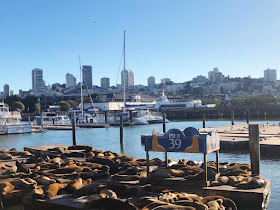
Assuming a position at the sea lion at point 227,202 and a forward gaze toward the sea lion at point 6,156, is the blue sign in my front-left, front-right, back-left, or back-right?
front-right

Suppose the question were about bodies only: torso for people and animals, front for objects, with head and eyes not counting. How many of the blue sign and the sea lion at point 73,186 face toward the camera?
1

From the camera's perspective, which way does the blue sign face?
toward the camera

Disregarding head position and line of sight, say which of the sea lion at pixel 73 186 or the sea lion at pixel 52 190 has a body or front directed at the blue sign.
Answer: the sea lion at pixel 73 186

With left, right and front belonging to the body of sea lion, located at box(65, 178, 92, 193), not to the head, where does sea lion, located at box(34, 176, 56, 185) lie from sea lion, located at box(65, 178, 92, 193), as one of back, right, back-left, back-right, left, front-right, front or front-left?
back-left

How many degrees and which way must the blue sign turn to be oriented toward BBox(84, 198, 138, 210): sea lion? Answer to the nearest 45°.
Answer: approximately 45° to its right
